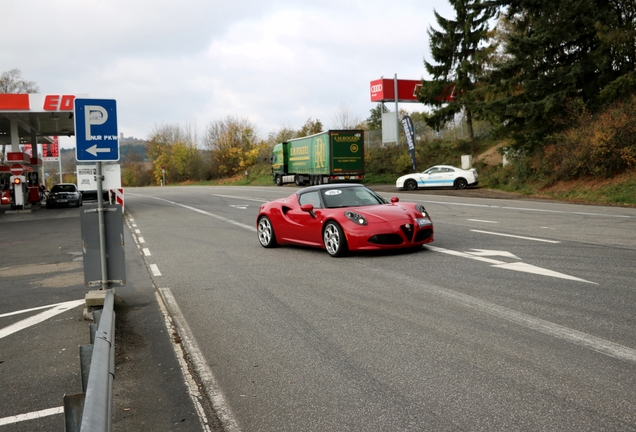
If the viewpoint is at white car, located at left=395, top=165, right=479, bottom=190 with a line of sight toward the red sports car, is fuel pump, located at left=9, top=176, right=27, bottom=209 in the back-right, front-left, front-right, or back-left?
front-right

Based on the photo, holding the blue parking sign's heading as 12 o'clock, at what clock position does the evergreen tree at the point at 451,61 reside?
The evergreen tree is roughly at 7 o'clock from the blue parking sign.

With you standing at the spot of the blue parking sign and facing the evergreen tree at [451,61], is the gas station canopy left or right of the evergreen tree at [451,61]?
left

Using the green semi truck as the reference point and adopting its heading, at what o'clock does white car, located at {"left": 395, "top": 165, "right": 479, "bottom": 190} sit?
The white car is roughly at 6 o'clock from the green semi truck.

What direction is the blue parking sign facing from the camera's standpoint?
toward the camera

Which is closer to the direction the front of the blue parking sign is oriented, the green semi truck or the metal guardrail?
the metal guardrail

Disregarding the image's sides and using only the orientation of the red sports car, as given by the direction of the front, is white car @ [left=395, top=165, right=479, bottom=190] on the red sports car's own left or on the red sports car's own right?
on the red sports car's own left

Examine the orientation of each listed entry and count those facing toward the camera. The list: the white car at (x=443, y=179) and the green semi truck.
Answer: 0

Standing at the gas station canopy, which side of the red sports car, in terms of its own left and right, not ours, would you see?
back

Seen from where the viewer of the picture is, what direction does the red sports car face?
facing the viewer and to the right of the viewer

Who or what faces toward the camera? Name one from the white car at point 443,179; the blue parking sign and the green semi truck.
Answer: the blue parking sign

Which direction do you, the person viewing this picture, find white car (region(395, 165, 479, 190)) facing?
facing to the left of the viewer

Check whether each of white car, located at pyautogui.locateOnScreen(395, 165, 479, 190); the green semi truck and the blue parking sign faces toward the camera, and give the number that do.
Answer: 1

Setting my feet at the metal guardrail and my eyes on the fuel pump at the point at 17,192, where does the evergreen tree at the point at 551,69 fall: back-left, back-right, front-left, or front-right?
front-right

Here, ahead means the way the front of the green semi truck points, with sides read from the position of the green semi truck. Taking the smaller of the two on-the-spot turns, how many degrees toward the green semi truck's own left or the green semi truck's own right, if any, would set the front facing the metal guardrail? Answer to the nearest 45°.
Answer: approximately 135° to the green semi truck's own left

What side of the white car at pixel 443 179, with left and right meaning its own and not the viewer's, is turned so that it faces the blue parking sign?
left

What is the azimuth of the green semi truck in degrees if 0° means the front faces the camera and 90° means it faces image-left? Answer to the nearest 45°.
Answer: approximately 135°
